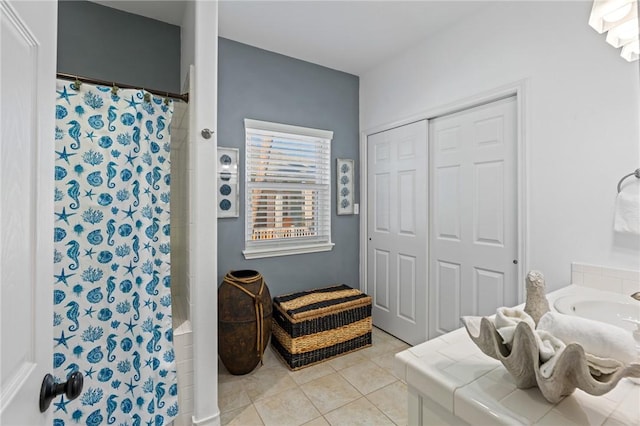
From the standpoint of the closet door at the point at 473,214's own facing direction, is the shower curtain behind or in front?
in front

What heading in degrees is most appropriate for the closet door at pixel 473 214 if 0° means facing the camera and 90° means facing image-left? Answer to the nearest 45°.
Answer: approximately 45°

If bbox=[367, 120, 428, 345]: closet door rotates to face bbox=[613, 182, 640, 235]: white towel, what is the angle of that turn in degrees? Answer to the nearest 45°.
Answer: approximately 90° to its left

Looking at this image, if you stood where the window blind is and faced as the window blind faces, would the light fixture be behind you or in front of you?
in front

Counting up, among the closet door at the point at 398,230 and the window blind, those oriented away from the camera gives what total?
0

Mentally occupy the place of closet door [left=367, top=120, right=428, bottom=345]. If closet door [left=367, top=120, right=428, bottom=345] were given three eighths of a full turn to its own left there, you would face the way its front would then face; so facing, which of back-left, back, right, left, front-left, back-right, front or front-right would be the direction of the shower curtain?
back-right

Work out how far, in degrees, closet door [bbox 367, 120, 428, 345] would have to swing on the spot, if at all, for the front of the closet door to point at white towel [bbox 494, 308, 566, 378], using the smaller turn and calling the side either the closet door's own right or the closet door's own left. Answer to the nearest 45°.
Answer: approximately 45° to the closet door's own left

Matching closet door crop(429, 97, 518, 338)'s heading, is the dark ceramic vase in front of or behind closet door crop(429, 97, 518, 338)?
in front

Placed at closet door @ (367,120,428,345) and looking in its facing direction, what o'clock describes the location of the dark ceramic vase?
The dark ceramic vase is roughly at 12 o'clock from the closet door.

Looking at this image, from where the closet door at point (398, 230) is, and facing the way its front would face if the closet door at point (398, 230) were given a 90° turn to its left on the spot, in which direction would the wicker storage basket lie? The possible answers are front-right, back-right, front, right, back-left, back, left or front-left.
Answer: right

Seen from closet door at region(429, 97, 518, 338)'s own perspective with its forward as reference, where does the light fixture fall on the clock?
The light fixture is roughly at 10 o'clock from the closet door.

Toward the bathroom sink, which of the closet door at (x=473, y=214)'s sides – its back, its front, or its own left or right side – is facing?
left

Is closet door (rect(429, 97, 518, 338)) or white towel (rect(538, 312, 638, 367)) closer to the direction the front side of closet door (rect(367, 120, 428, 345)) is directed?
the white towel

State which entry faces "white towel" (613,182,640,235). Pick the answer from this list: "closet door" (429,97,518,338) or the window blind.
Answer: the window blind

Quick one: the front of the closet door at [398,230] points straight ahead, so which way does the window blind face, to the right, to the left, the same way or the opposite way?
to the left

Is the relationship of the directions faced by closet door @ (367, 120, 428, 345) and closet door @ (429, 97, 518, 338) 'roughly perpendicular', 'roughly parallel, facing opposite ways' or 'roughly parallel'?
roughly parallel

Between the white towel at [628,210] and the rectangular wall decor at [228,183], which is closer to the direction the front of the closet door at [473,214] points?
the rectangular wall decor
